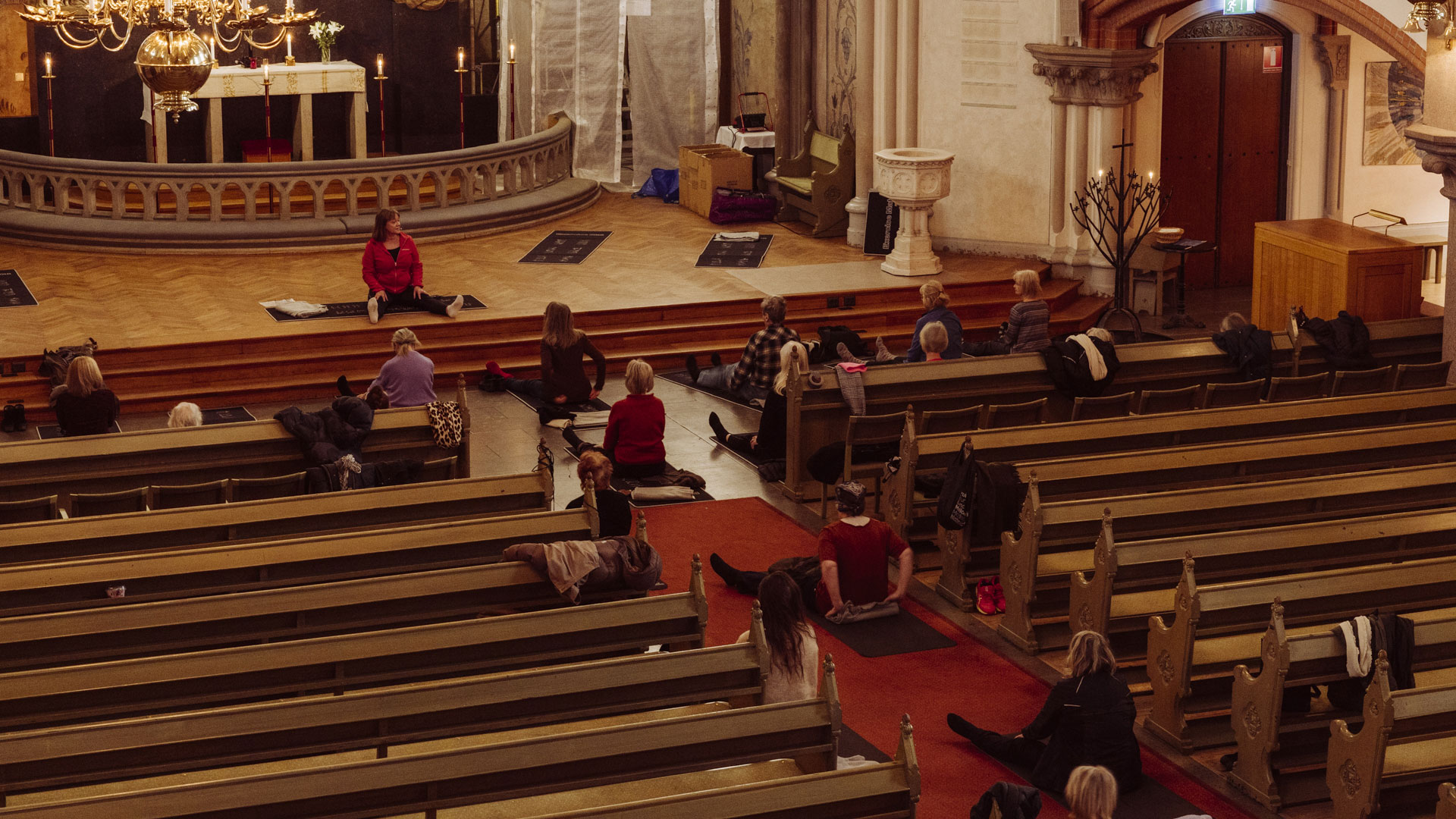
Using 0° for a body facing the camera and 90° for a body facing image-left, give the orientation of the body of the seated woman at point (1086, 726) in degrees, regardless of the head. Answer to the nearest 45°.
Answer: approximately 135°

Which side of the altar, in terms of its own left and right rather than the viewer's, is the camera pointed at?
front

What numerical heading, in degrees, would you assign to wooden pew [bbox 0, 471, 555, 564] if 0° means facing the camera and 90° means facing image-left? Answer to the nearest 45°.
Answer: approximately 180°

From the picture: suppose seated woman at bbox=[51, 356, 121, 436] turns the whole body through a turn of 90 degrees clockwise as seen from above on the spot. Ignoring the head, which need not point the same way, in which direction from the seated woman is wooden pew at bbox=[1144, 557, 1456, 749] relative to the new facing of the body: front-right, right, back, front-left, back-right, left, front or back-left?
front-right

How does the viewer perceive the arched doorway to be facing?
facing the viewer

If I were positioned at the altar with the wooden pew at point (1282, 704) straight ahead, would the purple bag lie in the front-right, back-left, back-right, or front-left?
front-left

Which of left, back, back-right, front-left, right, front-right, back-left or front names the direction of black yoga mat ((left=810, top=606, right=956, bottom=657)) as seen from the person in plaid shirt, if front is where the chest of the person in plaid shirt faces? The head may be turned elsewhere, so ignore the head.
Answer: back-left

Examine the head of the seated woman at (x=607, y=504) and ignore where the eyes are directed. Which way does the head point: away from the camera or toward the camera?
away from the camera

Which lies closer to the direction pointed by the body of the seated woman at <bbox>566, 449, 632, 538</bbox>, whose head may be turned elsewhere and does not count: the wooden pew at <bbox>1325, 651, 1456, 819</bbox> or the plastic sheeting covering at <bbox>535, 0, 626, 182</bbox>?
the plastic sheeting covering

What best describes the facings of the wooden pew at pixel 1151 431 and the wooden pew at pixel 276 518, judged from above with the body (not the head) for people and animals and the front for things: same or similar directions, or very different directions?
same or similar directions

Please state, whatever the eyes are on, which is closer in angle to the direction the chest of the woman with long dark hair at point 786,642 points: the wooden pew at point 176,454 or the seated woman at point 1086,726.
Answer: the wooden pew

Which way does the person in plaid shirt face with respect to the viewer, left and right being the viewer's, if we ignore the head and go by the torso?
facing away from the viewer and to the left of the viewer

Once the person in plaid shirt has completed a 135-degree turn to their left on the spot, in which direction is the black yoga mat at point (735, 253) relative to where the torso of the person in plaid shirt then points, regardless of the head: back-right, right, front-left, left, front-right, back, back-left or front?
back

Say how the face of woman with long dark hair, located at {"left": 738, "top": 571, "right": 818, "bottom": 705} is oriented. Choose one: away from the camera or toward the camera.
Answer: away from the camera

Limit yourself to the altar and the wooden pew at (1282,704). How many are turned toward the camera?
1

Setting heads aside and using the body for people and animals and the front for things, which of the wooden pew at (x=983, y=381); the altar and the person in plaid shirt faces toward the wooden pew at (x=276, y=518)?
the altar
